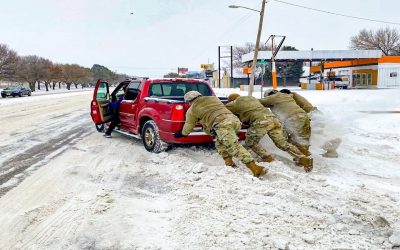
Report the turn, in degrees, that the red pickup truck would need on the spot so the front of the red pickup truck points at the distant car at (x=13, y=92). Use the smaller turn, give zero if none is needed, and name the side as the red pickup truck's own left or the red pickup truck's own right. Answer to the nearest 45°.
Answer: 0° — it already faces it

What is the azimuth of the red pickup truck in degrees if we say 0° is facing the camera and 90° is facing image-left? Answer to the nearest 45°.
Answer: approximately 135°

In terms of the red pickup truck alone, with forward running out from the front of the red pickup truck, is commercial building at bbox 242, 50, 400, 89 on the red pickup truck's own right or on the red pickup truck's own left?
on the red pickup truck's own right

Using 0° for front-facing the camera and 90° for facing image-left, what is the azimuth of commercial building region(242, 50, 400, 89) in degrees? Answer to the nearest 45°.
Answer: approximately 45°

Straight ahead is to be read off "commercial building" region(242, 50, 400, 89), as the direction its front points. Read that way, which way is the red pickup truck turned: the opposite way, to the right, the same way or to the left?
to the right

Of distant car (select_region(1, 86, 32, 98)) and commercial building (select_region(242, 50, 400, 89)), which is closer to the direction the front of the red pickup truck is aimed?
the distant car
